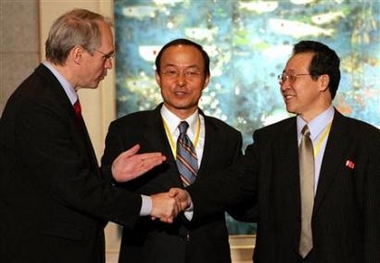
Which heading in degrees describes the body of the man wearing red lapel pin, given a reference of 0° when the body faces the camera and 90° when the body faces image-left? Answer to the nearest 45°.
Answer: approximately 45°
